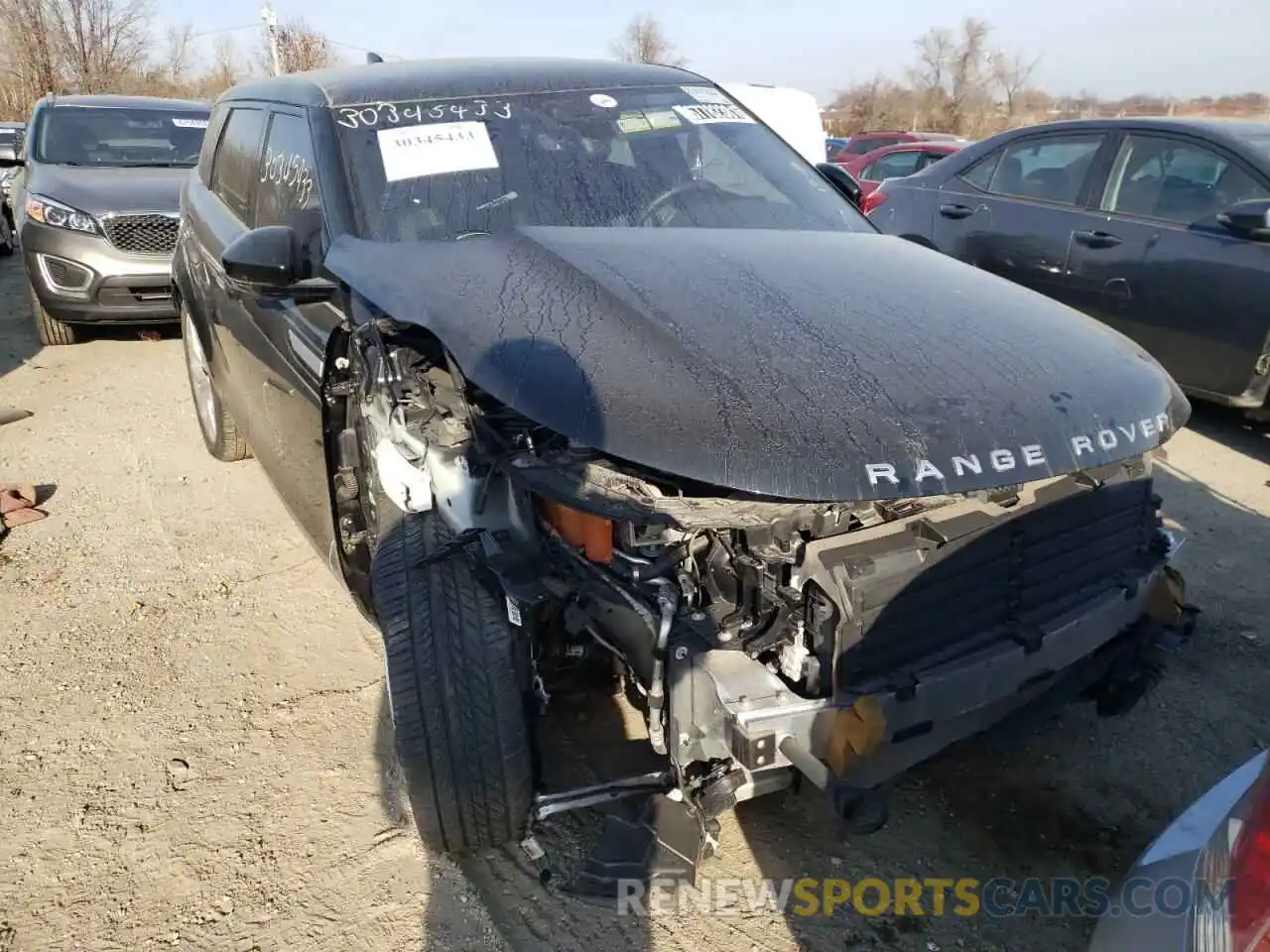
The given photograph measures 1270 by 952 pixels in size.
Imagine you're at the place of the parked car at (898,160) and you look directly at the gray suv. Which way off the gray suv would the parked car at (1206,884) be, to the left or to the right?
left

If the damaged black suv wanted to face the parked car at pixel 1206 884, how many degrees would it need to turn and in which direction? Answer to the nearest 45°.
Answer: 0° — it already faces it

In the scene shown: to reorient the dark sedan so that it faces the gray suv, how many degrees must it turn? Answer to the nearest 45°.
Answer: approximately 135° to its right

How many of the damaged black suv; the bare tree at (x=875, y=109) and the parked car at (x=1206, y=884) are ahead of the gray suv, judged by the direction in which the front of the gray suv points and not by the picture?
2

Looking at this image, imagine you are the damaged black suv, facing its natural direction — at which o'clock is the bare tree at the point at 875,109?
The bare tree is roughly at 8 o'clock from the damaged black suv.

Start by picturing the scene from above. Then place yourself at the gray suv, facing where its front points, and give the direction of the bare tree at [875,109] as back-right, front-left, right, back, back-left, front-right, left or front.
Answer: back-left

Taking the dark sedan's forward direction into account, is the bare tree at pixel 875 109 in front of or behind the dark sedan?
behind

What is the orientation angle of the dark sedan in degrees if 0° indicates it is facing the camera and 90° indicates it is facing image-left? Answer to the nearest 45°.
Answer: approximately 315°
